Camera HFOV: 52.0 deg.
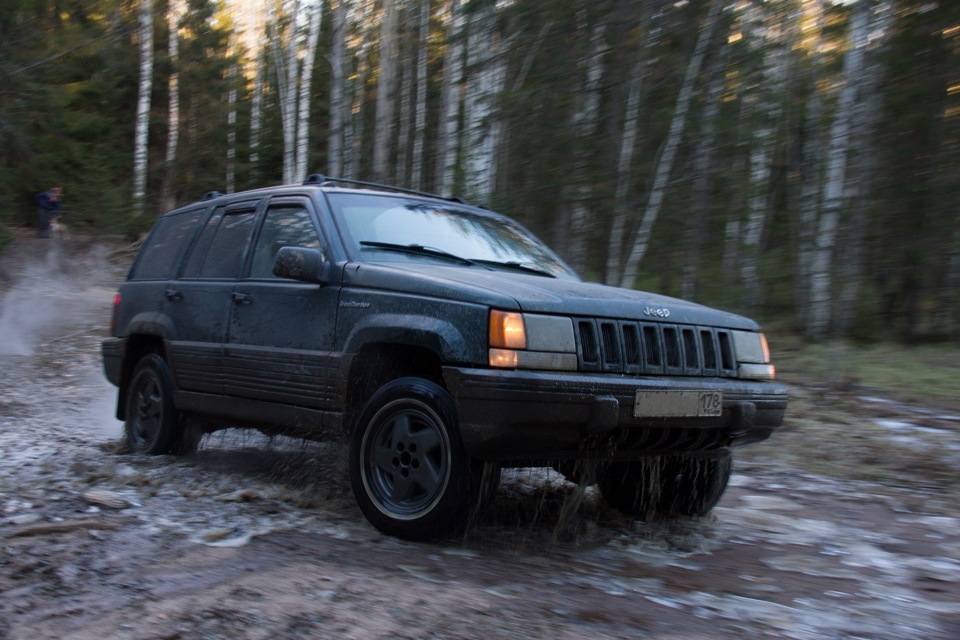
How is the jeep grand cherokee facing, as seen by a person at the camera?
facing the viewer and to the right of the viewer

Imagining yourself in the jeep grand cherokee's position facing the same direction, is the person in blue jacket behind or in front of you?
behind
